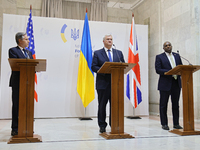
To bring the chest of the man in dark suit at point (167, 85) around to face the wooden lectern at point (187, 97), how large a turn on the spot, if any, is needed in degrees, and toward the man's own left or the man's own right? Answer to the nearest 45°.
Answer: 0° — they already face it

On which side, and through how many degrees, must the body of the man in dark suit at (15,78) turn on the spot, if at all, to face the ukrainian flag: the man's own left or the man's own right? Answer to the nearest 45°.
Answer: approximately 90° to the man's own left

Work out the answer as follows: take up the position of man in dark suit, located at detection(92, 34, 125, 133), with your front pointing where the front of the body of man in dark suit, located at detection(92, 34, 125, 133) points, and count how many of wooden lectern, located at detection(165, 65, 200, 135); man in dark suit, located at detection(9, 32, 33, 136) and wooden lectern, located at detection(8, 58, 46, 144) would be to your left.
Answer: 1

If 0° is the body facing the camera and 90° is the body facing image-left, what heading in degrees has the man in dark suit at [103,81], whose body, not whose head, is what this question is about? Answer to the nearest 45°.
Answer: approximately 0°

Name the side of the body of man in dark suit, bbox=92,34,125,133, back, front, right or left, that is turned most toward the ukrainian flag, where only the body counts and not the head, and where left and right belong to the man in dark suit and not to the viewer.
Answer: back

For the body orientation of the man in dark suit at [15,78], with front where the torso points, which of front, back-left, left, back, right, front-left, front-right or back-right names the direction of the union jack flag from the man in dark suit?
left

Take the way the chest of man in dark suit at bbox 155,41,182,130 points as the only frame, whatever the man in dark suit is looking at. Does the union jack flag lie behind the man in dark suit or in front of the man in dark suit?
behind
